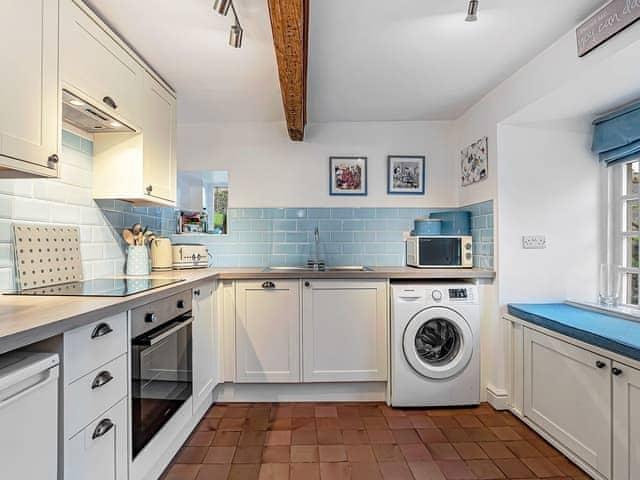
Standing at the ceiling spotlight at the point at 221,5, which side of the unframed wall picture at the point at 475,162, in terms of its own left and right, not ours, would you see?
front

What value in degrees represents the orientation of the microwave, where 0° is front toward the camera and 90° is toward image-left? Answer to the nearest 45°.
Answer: approximately 0°

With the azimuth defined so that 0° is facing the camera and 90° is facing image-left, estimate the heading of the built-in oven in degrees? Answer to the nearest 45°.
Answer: approximately 315°

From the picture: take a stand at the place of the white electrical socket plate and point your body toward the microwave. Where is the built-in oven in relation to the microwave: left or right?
left

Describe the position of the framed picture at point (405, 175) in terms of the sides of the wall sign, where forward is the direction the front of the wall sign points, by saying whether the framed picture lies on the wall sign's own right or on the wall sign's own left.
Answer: on the wall sign's own right
